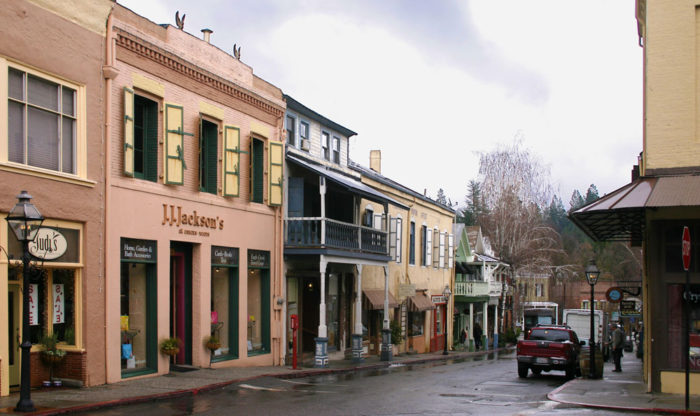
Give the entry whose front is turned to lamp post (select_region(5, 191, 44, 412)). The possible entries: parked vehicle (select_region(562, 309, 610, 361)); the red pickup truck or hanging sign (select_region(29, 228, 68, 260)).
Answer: the hanging sign

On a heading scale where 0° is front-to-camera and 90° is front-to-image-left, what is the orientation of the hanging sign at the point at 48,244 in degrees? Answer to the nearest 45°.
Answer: approximately 0°
